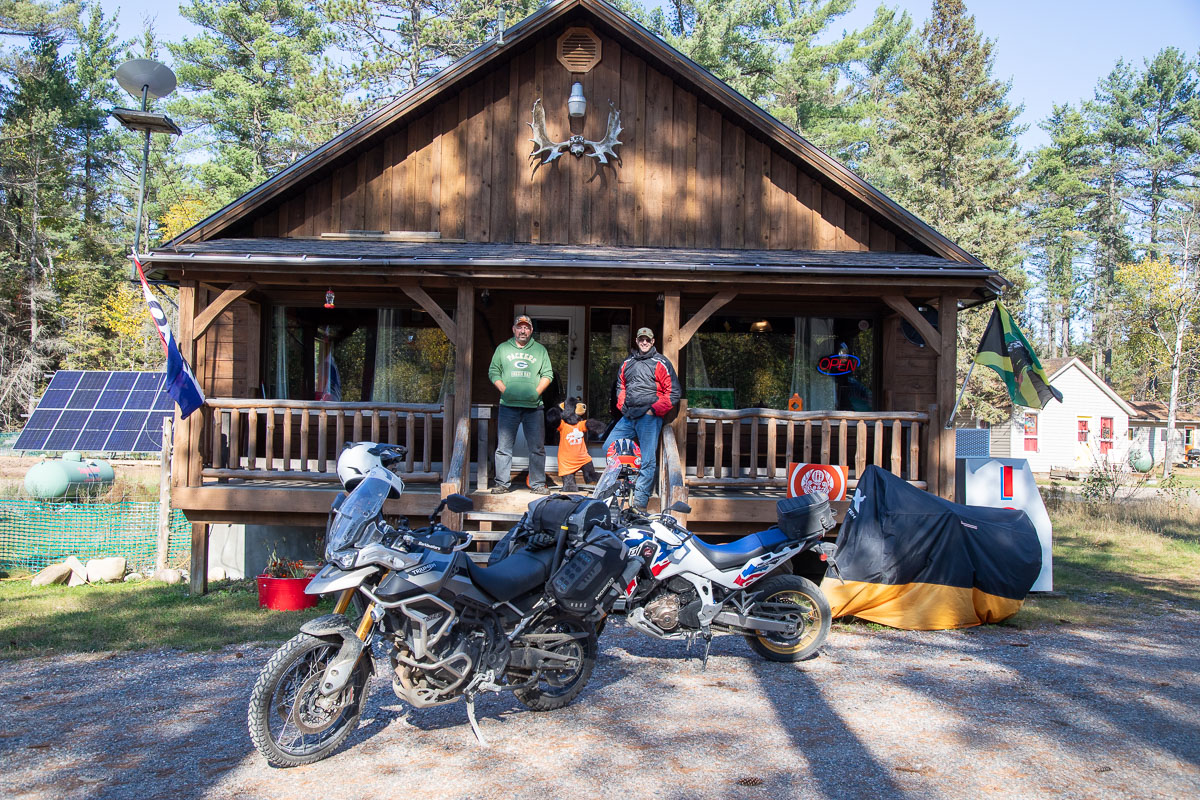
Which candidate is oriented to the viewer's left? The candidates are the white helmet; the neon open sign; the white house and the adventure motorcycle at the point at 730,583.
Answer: the adventure motorcycle

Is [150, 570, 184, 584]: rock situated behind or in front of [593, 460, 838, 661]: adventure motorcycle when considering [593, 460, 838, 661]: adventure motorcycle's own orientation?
in front

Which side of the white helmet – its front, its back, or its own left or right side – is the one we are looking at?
right

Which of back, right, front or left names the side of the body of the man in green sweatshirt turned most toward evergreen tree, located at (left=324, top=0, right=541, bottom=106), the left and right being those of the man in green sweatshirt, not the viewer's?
back

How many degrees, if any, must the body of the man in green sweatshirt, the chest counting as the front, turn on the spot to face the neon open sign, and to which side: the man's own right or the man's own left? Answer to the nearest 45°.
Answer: approximately 135° to the man's own left

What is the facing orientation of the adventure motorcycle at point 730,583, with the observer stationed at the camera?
facing to the left of the viewer

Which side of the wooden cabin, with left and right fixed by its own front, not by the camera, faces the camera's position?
front

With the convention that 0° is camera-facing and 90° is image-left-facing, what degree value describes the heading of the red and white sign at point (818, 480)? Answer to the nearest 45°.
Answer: approximately 0°

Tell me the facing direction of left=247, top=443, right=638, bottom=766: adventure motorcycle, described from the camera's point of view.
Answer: facing the viewer and to the left of the viewer

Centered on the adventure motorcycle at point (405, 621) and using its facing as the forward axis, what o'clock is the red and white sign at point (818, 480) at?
The red and white sign is roughly at 6 o'clock from the adventure motorcycle.

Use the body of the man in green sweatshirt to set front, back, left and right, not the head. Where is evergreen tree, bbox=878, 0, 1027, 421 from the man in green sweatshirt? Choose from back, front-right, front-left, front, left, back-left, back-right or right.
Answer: back-left

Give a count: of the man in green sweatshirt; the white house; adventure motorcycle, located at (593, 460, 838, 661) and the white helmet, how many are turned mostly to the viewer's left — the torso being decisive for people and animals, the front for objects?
1

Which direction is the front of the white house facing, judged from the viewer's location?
facing the viewer

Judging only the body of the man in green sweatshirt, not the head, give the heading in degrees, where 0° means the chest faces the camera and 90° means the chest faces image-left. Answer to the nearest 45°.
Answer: approximately 0°
